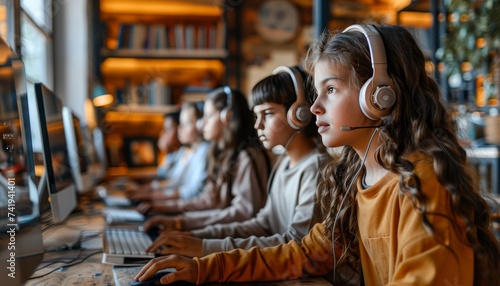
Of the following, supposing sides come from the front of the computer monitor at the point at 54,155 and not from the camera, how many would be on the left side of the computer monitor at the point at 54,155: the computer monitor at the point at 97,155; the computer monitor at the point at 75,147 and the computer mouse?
2

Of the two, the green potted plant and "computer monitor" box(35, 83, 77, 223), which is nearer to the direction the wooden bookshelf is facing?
the computer monitor

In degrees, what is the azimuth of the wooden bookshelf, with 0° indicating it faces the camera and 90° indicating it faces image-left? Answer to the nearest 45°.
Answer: approximately 0°

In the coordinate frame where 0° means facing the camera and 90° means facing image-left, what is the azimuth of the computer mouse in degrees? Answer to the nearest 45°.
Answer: approximately 90°

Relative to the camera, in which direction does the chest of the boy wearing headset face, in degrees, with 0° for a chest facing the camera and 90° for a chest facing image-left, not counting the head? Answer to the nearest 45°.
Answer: approximately 90°

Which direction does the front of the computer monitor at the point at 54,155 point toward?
to the viewer's right

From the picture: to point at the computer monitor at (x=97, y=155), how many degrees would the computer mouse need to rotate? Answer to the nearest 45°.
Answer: approximately 90° to its right
